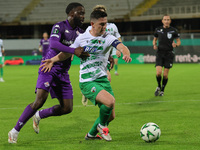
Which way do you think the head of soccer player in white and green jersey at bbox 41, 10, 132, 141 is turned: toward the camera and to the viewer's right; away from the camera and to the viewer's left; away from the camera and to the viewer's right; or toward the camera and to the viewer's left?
toward the camera and to the viewer's right

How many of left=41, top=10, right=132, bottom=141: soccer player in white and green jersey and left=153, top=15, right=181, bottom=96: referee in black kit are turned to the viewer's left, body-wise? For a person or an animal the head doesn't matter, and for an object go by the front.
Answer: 0

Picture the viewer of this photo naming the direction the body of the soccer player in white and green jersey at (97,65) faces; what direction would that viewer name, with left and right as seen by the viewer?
facing the viewer and to the right of the viewer

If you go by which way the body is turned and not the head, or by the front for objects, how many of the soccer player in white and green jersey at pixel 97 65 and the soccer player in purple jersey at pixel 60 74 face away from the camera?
0

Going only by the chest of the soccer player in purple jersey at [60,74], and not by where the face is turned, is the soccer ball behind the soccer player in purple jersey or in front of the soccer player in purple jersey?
in front

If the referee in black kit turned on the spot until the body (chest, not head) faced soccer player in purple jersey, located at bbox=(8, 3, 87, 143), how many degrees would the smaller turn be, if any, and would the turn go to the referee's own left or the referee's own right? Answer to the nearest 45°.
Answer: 0° — they already face them
